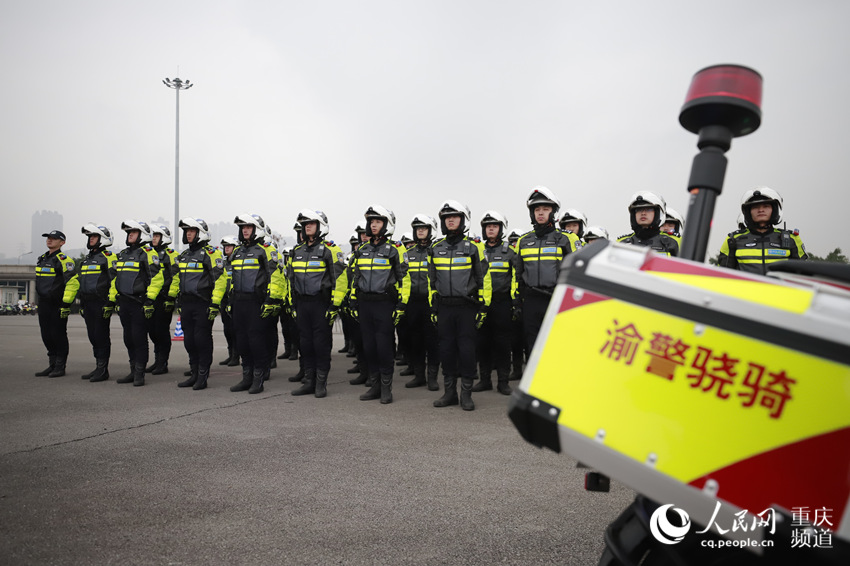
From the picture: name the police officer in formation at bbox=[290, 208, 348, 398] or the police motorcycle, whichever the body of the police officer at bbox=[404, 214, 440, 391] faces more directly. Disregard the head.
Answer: the police motorcycle

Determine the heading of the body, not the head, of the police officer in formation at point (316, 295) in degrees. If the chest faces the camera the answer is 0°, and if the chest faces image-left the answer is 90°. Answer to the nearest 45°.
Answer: approximately 45°

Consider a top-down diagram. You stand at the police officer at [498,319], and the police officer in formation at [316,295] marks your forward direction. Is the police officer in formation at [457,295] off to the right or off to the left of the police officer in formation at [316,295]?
left

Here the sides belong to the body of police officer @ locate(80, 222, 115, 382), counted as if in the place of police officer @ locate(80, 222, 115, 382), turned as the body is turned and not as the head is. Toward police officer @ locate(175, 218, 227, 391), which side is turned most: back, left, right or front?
left

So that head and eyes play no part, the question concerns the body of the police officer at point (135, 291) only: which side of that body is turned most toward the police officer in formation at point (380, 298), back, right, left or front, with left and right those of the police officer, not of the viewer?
left

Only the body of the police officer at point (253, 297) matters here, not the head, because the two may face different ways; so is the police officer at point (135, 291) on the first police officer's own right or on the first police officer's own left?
on the first police officer's own right

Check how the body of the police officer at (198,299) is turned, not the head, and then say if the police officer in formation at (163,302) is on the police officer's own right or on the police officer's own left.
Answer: on the police officer's own right

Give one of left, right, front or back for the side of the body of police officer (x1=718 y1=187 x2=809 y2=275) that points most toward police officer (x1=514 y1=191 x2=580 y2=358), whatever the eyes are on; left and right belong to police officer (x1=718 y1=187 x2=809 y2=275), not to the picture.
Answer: right
